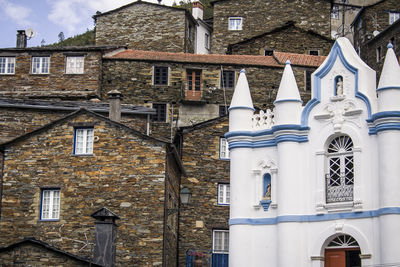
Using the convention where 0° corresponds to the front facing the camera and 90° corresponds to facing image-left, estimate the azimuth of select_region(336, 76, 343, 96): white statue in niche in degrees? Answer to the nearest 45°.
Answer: approximately 0°

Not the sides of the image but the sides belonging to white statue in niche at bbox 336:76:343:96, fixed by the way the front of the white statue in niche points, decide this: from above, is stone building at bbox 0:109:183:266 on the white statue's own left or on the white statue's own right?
on the white statue's own right

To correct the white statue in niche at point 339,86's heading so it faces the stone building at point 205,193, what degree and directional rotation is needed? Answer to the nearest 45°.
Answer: approximately 135° to its right
